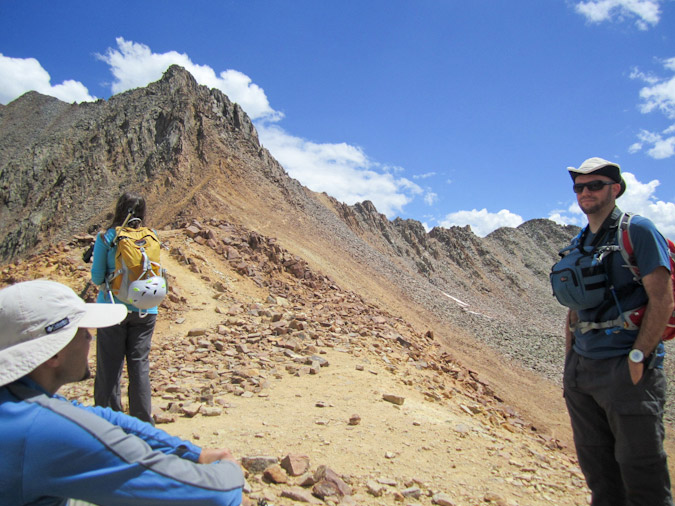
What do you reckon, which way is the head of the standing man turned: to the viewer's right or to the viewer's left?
to the viewer's left

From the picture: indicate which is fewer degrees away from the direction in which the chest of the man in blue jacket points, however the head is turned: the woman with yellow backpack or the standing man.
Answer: the standing man

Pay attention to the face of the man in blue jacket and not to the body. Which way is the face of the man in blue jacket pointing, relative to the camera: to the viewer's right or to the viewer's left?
to the viewer's right

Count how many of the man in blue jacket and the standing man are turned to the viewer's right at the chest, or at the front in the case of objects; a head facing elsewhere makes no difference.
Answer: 1

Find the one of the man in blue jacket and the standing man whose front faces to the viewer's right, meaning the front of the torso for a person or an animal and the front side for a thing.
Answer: the man in blue jacket

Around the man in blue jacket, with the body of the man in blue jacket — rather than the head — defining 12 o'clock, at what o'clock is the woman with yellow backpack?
The woman with yellow backpack is roughly at 9 o'clock from the man in blue jacket.

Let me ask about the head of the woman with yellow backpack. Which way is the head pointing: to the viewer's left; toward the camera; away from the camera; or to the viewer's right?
away from the camera

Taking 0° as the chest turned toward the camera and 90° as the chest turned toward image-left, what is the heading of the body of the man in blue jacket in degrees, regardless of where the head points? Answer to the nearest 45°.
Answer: approximately 270°
